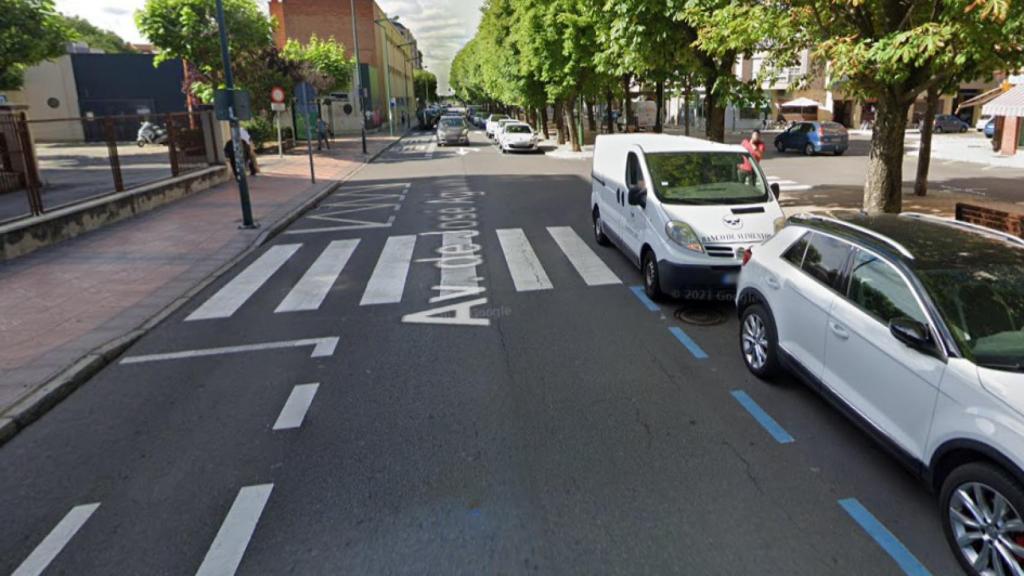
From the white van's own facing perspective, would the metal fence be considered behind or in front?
behind

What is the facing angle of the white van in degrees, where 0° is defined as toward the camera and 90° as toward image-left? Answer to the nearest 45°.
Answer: approximately 315°

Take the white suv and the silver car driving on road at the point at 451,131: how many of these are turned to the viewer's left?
0

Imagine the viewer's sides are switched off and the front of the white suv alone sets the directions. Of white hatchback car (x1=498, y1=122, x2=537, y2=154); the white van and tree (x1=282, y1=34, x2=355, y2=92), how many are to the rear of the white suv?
3

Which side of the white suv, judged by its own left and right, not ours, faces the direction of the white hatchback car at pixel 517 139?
back

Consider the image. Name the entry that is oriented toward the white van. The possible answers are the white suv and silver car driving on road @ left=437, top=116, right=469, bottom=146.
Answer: the silver car driving on road

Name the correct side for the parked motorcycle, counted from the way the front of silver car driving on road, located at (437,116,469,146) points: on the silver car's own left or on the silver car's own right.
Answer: on the silver car's own right

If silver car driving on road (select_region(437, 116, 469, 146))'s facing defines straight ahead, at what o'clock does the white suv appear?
The white suv is roughly at 12 o'clock from the silver car driving on road.

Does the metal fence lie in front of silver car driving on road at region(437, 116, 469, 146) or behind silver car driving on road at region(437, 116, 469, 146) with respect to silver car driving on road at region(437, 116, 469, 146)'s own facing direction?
in front
